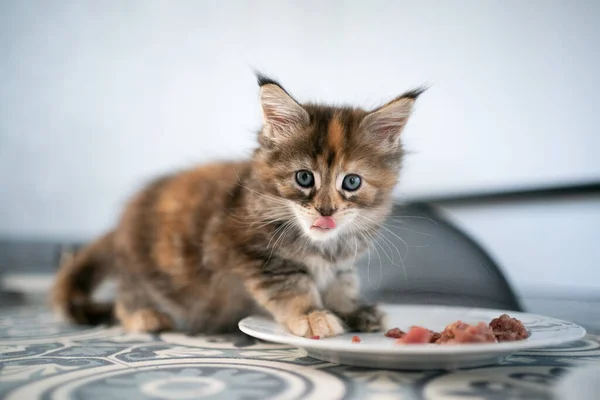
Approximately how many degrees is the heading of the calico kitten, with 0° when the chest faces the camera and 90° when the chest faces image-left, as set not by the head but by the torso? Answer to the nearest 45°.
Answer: approximately 315°
